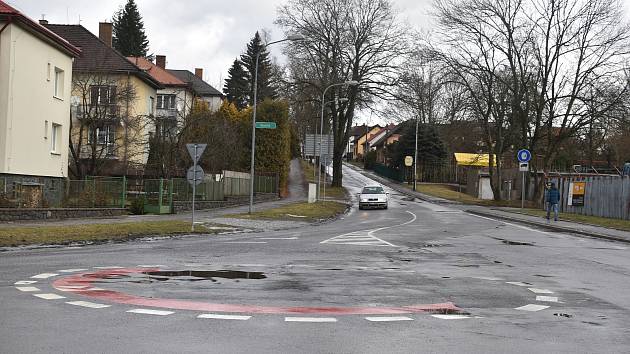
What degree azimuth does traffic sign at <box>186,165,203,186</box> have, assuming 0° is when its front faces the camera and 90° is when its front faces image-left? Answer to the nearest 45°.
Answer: approximately 180°

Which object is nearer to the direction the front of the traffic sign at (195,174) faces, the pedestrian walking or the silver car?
the silver car

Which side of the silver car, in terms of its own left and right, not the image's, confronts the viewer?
front

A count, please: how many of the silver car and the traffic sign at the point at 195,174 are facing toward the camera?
1

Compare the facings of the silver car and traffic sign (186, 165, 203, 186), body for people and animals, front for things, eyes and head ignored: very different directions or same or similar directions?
very different directions

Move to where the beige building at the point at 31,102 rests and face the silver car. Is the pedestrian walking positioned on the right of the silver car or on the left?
right

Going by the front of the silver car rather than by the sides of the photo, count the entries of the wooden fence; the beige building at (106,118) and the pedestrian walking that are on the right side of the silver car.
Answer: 1

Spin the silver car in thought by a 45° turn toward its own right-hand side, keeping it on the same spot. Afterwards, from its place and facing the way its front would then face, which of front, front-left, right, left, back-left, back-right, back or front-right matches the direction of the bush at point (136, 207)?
front

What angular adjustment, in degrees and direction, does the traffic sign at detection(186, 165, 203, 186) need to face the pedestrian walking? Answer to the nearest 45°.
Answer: approximately 90° to its right

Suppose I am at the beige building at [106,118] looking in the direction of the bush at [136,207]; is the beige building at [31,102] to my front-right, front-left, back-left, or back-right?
front-right

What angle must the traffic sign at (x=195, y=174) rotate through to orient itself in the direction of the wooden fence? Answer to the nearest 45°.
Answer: approximately 45° to its right

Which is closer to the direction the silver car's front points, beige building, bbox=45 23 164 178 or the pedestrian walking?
the pedestrian walking

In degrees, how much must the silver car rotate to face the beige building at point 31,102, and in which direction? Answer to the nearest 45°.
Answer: approximately 45° to its right

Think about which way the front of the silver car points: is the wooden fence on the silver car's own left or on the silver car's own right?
on the silver car's own left

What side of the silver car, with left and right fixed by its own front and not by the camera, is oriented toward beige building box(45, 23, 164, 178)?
right

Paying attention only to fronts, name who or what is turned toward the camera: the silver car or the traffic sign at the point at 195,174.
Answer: the silver car

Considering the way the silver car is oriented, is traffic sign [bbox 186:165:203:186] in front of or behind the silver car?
in front
